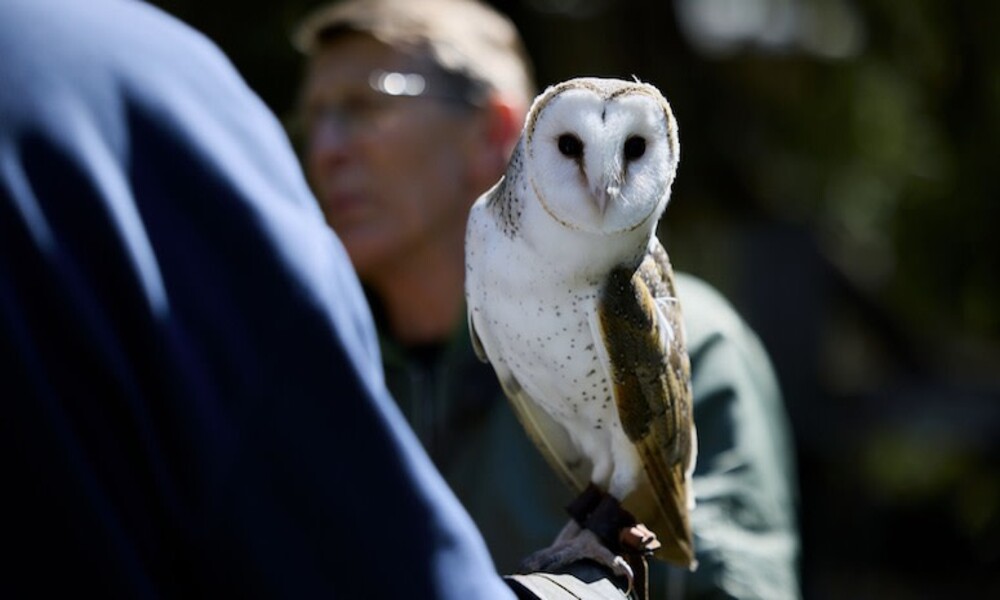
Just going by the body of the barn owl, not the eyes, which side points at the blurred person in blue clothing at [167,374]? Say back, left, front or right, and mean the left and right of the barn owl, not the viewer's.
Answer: front

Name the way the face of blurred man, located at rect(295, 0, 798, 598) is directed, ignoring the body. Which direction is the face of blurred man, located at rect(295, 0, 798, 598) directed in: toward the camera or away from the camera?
toward the camera

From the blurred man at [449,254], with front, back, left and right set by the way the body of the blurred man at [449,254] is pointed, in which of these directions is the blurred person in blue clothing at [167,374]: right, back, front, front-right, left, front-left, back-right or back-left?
front-left

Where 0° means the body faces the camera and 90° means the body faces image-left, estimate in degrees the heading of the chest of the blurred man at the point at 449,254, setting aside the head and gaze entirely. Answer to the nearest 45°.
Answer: approximately 45°

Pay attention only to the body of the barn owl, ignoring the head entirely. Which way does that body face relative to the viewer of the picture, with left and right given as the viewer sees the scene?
facing the viewer and to the left of the viewer
